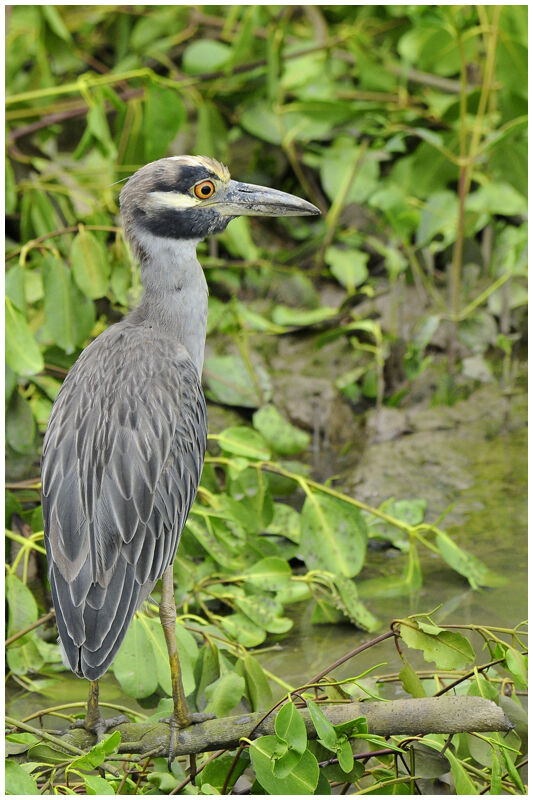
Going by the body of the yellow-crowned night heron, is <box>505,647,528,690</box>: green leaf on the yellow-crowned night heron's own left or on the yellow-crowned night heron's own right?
on the yellow-crowned night heron's own right

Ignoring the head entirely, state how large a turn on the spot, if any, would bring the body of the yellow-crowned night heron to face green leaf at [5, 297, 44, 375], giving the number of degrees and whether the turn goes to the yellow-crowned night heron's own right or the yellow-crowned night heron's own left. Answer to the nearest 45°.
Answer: approximately 90° to the yellow-crowned night heron's own left

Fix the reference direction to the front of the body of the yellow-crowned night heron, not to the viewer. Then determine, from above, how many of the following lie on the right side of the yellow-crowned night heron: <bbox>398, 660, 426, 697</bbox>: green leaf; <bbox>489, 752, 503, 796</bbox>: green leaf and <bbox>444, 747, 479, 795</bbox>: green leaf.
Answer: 3

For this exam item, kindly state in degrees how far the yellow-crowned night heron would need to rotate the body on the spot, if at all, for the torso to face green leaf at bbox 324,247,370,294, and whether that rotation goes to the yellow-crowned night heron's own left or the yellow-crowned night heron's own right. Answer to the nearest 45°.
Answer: approximately 45° to the yellow-crowned night heron's own left

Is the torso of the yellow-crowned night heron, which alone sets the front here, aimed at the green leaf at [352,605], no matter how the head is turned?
yes

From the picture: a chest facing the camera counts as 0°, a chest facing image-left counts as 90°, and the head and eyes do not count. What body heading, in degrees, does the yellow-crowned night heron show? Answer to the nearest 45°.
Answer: approximately 225°

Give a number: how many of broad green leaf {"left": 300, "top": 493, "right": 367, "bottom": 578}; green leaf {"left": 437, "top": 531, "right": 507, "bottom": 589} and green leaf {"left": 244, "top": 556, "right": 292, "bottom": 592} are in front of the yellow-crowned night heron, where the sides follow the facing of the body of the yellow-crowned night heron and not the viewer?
3

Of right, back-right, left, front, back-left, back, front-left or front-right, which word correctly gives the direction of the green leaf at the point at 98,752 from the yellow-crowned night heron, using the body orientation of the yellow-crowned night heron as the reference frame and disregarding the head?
back-right

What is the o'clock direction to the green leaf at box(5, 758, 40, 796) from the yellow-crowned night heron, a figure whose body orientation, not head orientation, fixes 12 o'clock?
The green leaf is roughly at 5 o'clock from the yellow-crowned night heron.

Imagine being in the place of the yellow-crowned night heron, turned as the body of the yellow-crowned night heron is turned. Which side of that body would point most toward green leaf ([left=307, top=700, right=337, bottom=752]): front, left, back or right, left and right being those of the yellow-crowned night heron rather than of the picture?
right
